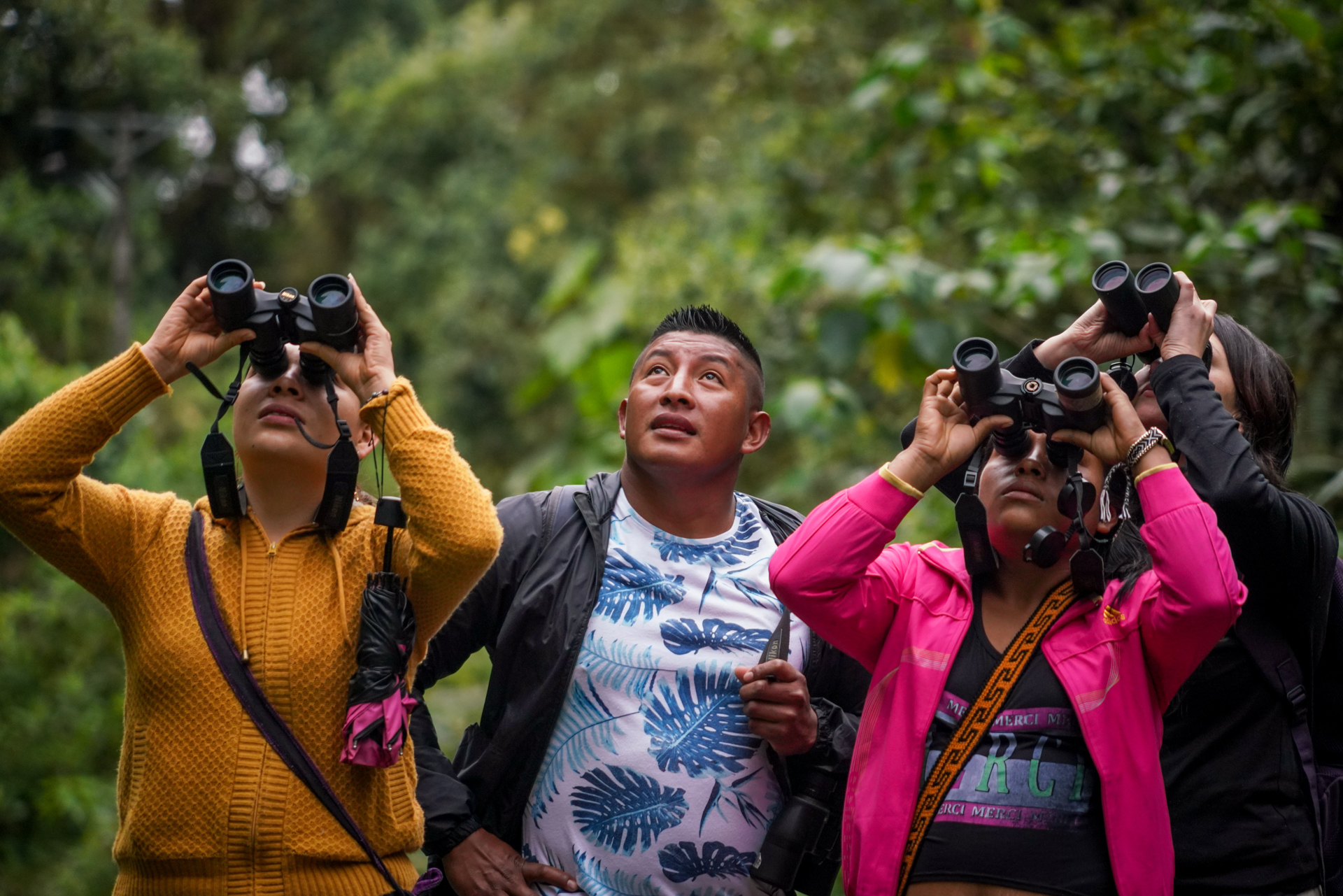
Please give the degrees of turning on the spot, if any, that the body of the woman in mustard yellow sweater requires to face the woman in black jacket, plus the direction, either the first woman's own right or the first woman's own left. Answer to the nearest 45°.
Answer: approximately 90° to the first woman's own left

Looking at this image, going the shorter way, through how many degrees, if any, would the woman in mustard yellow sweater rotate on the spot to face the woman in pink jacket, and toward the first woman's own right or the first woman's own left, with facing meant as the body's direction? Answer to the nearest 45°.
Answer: approximately 90° to the first woman's own left

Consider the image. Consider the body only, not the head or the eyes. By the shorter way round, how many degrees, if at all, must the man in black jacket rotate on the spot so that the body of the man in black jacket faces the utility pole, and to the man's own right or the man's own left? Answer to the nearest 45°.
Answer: approximately 135° to the man's own right

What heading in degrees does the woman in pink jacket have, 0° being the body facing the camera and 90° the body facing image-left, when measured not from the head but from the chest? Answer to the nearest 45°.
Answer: approximately 0°

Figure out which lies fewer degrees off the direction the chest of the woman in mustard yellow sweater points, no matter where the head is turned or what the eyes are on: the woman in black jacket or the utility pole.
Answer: the woman in black jacket

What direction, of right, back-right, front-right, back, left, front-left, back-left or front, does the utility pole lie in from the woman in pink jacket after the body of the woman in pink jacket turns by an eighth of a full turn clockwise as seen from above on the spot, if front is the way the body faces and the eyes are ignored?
right

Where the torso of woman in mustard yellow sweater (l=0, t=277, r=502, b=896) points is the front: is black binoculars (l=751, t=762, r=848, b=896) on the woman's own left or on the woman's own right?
on the woman's own left

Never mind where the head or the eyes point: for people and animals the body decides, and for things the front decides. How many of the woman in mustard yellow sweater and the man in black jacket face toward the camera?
2

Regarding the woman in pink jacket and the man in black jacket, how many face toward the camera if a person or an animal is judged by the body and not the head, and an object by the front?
2

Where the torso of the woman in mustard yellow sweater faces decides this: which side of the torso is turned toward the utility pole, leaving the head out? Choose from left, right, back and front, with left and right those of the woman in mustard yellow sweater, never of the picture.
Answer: back

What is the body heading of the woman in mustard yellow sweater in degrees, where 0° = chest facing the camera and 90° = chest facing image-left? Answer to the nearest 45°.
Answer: approximately 0°
